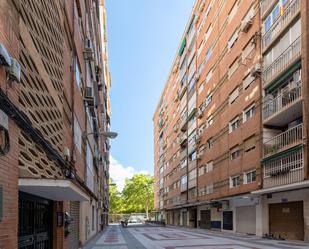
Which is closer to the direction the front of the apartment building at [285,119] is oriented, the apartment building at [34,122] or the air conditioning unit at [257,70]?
the apartment building

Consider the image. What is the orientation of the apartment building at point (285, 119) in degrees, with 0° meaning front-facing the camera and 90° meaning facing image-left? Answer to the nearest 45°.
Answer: approximately 45°

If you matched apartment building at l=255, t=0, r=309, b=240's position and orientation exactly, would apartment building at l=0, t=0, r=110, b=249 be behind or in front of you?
in front

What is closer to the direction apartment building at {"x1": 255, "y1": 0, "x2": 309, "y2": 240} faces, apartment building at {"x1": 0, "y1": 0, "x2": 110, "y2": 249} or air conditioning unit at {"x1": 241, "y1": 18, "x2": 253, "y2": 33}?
the apartment building
